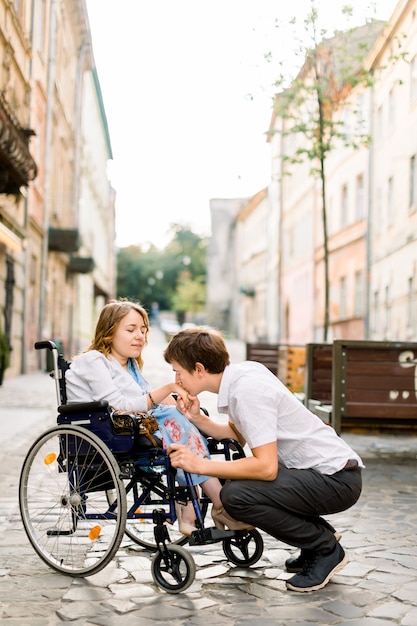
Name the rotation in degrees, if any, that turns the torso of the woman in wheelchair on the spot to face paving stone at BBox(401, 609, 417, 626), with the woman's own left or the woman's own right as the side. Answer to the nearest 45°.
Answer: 0° — they already face it

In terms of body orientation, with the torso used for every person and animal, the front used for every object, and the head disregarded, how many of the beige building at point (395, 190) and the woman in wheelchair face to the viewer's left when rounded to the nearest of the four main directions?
1

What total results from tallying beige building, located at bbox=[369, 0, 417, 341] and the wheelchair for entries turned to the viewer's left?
1

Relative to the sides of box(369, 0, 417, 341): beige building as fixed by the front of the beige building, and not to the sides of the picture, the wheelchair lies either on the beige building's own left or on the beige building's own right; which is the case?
on the beige building's own left

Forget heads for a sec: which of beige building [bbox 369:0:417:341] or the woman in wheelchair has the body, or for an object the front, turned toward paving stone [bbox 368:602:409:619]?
the woman in wheelchair

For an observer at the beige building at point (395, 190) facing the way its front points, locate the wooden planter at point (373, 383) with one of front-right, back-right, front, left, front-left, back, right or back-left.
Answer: left

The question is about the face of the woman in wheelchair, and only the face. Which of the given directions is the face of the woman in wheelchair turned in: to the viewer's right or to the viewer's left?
to the viewer's right

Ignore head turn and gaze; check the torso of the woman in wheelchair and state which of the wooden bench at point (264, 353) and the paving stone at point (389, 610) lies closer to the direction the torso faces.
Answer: the paving stone

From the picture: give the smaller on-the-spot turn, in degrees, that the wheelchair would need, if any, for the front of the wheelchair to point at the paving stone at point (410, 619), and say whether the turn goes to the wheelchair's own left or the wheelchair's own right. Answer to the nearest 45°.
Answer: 0° — it already faces it

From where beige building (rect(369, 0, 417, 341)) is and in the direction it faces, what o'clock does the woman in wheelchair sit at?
The woman in wheelchair is roughly at 9 o'clock from the beige building.

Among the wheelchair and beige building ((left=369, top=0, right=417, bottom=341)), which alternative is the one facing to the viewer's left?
the beige building

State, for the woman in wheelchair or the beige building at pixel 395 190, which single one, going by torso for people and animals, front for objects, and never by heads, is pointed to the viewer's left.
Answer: the beige building

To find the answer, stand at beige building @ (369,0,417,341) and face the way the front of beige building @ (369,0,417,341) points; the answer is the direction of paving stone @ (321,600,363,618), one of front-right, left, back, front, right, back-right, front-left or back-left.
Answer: left

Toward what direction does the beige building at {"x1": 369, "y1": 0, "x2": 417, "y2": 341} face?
to the viewer's left
